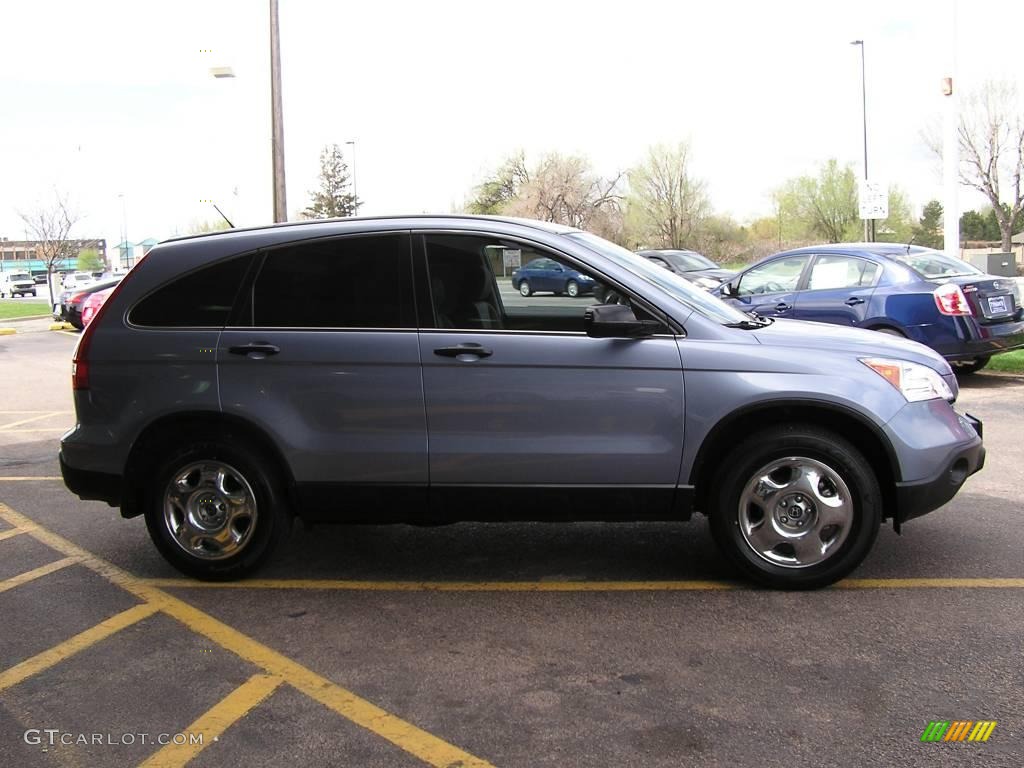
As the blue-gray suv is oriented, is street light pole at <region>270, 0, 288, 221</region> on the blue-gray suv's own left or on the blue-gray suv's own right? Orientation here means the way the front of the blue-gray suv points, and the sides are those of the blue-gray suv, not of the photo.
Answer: on the blue-gray suv's own left

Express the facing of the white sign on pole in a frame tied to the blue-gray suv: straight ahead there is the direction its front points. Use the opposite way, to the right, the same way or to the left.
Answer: to the right

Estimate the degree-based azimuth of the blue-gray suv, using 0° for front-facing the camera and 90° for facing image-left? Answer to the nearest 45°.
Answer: approximately 270°

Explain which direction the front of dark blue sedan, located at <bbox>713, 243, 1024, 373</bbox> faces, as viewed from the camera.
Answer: facing away from the viewer and to the left of the viewer

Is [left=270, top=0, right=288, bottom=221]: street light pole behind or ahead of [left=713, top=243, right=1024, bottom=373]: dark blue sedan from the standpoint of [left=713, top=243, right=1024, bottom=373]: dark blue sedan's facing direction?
ahead

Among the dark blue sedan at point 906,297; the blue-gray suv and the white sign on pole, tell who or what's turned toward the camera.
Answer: the white sign on pole

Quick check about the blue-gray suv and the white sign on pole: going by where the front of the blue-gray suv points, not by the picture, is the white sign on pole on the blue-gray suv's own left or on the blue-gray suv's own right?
on the blue-gray suv's own left

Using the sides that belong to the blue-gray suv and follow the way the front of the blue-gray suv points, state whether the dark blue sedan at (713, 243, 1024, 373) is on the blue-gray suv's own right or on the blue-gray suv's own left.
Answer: on the blue-gray suv's own left

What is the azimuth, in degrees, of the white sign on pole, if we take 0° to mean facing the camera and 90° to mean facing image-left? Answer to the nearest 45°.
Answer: approximately 0°

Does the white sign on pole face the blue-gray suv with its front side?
yes
